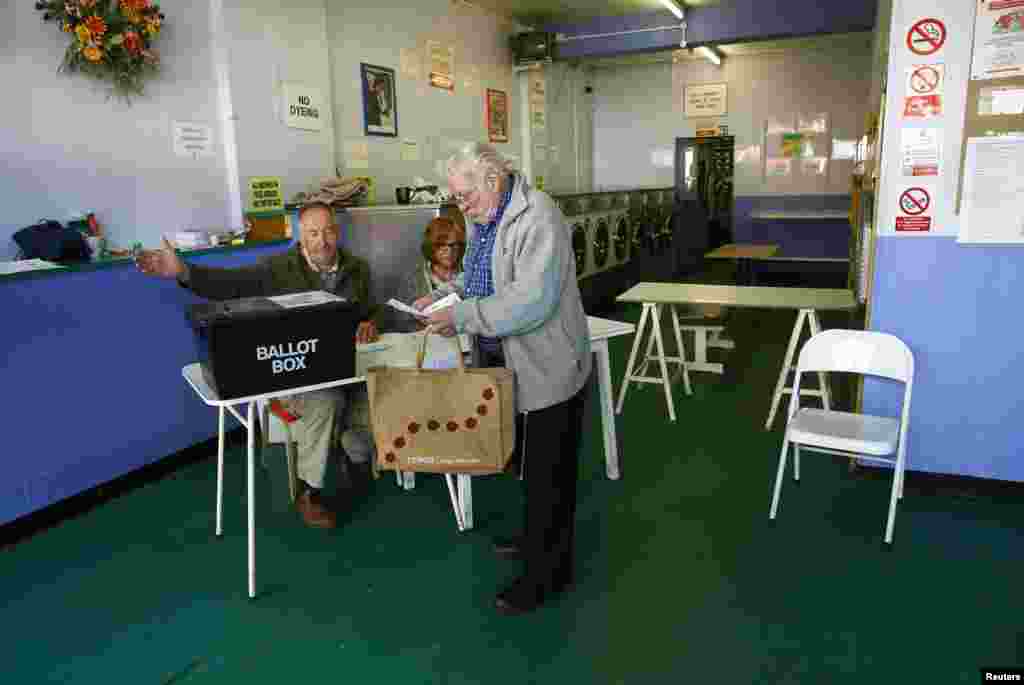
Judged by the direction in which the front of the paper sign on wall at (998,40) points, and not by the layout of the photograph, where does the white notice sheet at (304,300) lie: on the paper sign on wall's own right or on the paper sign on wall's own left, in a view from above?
on the paper sign on wall's own right

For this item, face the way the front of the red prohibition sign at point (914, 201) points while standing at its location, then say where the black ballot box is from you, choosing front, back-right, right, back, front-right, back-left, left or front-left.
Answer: front-right

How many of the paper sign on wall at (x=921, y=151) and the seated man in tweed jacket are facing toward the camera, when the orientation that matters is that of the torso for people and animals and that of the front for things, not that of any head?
2

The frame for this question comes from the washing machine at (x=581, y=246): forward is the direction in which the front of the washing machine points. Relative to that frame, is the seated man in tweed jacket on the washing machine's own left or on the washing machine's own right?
on the washing machine's own right

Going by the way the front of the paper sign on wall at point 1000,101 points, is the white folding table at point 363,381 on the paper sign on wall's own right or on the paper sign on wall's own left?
on the paper sign on wall's own right

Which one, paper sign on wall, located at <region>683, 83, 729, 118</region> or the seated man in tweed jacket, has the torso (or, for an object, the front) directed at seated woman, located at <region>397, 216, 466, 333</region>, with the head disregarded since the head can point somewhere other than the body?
the paper sign on wall
